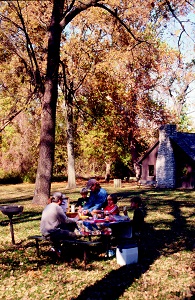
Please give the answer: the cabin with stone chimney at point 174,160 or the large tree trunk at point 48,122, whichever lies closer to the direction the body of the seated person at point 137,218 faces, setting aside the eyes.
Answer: the large tree trunk

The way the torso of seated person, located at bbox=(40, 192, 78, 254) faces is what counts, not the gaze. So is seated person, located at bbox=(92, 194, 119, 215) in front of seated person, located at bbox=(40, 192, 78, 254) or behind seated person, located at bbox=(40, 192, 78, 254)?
in front

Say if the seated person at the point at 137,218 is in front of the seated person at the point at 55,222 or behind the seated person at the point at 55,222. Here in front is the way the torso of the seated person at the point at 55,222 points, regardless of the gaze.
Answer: in front

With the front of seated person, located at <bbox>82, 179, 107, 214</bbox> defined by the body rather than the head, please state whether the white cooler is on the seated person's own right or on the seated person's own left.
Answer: on the seated person's own left

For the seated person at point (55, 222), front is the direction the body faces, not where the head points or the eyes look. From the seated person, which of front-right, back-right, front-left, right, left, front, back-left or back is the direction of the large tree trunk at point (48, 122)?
front-left

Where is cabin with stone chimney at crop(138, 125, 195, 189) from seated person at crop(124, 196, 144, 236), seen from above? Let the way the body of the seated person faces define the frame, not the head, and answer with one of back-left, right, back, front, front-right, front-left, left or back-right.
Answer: right

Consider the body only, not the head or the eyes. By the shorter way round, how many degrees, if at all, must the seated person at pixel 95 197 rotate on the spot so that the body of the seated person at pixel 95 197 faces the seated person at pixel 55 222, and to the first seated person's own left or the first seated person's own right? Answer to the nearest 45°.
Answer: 0° — they already face them

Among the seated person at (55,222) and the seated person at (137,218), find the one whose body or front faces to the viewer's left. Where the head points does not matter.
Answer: the seated person at (137,218)

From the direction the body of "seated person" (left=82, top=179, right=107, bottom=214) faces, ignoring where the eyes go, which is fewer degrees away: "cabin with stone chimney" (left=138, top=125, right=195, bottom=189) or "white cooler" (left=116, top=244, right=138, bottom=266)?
the white cooler

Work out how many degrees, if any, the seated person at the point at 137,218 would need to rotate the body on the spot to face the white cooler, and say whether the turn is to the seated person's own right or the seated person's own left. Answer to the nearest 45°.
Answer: approximately 90° to the seated person's own left

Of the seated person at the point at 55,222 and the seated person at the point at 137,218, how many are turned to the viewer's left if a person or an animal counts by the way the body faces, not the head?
1

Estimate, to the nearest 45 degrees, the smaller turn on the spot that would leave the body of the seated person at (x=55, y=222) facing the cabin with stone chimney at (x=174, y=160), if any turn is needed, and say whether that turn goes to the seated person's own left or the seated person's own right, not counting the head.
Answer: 0° — they already face it

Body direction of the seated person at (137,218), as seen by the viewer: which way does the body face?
to the viewer's left
